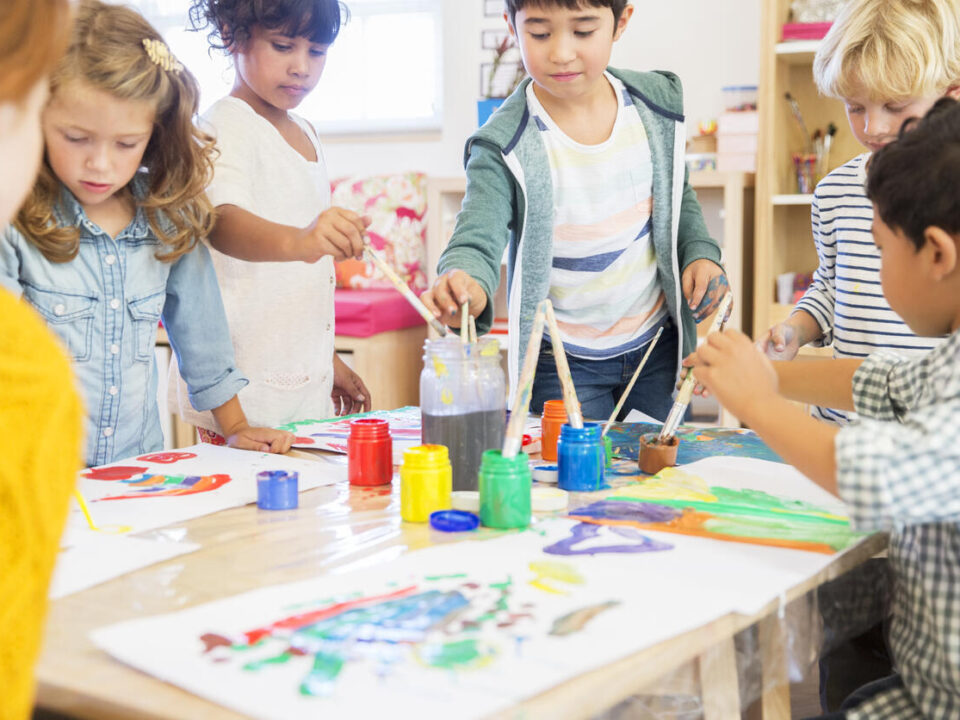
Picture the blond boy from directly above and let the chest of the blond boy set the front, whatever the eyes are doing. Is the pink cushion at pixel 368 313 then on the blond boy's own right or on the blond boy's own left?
on the blond boy's own right

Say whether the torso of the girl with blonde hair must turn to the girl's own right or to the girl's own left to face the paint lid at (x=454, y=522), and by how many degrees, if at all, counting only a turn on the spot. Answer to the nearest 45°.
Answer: approximately 45° to the girl's own left

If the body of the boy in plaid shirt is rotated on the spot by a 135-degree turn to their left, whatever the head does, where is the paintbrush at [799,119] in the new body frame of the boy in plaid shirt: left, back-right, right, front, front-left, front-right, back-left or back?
back-left

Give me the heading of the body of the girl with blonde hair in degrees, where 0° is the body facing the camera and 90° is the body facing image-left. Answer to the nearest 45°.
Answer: approximately 0°

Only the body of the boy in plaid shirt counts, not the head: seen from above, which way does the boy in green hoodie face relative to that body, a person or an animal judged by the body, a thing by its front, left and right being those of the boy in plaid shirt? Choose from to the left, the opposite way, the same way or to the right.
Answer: to the left

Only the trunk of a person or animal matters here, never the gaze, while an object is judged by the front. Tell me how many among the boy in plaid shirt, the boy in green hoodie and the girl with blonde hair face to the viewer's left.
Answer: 1

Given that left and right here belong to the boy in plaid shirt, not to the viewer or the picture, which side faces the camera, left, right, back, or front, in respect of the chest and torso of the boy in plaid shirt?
left

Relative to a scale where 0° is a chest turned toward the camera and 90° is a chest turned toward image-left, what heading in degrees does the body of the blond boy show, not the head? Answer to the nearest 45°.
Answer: approximately 45°

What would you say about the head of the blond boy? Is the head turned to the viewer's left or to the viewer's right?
to the viewer's left

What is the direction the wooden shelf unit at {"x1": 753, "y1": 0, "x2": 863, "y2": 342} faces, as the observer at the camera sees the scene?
facing the viewer and to the left of the viewer
